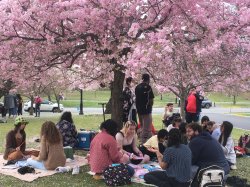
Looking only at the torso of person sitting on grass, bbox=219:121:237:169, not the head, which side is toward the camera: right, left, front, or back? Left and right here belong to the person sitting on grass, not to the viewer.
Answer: left

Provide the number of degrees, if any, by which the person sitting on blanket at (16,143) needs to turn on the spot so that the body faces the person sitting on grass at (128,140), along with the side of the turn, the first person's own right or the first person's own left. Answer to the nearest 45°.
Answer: approximately 45° to the first person's own left

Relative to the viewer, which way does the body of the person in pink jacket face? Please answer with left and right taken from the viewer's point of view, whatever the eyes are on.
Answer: facing away from the viewer and to the right of the viewer

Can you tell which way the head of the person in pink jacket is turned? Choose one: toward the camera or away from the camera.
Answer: away from the camera

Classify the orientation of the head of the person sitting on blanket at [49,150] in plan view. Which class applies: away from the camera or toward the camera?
away from the camera
